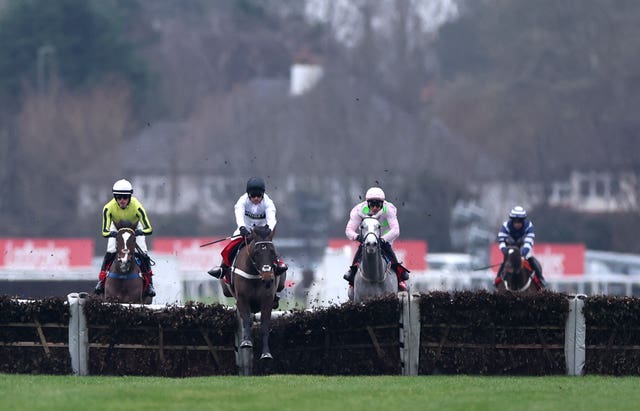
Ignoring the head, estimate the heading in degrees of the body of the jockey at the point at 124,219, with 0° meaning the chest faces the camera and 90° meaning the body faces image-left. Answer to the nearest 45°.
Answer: approximately 0°

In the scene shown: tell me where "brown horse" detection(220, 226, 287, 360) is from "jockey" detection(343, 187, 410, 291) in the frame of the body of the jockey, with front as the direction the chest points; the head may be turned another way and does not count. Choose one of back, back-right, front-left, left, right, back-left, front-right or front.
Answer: front-right

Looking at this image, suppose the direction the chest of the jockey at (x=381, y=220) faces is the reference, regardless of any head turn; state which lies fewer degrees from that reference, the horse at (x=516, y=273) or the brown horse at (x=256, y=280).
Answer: the brown horse

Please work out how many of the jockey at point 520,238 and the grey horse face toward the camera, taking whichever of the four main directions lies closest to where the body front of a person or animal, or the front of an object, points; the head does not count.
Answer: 2

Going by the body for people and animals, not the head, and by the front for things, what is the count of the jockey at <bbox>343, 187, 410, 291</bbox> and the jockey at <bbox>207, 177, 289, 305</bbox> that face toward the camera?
2

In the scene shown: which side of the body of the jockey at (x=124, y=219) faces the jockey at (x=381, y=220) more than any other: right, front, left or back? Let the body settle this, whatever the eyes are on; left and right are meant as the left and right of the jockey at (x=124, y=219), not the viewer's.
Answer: left
